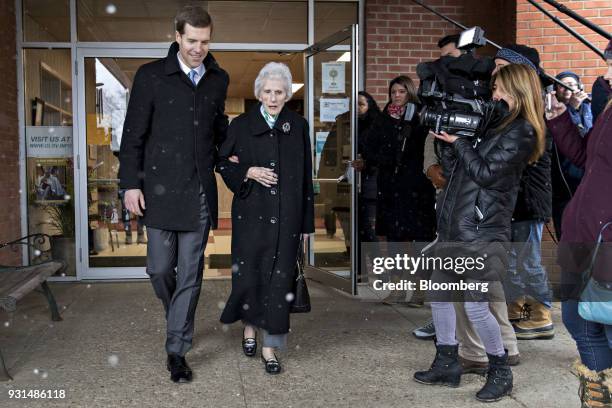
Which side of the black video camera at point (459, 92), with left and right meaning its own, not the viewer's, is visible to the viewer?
left

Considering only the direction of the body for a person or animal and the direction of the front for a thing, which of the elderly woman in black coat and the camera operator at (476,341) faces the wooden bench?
the camera operator

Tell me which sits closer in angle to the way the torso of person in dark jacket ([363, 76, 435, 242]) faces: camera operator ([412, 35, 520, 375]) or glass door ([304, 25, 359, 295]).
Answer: the camera operator

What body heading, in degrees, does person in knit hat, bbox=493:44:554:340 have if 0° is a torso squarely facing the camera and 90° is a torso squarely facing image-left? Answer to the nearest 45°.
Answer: approximately 90°

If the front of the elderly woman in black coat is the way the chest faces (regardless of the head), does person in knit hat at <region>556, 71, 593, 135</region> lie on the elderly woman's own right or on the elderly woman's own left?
on the elderly woman's own left

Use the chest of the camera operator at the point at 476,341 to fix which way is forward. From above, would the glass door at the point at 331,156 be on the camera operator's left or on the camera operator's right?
on the camera operator's right

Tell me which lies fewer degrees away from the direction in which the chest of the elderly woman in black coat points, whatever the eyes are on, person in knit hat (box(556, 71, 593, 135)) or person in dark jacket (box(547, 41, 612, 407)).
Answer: the person in dark jacket

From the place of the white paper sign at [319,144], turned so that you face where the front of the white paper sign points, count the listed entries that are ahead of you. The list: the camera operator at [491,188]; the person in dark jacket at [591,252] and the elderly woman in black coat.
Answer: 3

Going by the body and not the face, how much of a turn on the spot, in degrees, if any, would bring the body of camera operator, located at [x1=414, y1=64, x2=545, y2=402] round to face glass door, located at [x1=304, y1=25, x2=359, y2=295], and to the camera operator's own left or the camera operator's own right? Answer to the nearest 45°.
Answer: approximately 45° to the camera operator's own right

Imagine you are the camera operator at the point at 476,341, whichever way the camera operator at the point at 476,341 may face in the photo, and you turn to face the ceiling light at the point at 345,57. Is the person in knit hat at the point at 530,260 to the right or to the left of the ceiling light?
right

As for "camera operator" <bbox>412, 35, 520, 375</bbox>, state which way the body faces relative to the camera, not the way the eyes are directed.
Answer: to the viewer's left

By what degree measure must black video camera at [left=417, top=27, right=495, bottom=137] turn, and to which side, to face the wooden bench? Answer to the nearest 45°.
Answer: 0° — it already faces it
